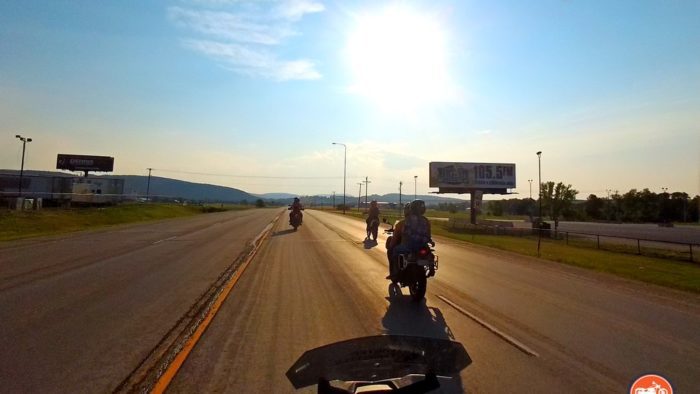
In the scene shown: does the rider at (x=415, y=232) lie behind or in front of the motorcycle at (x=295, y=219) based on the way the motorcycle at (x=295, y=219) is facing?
behind

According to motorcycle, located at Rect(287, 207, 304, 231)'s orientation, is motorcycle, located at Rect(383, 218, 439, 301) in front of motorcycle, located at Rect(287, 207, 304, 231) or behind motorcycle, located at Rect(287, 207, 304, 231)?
behind

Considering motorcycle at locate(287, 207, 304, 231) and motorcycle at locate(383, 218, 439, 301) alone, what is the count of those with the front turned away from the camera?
2

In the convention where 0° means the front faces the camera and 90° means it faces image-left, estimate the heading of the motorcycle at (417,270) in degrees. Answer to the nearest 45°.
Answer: approximately 180°

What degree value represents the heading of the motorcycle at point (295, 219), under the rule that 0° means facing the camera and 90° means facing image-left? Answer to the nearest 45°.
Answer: approximately 180°
